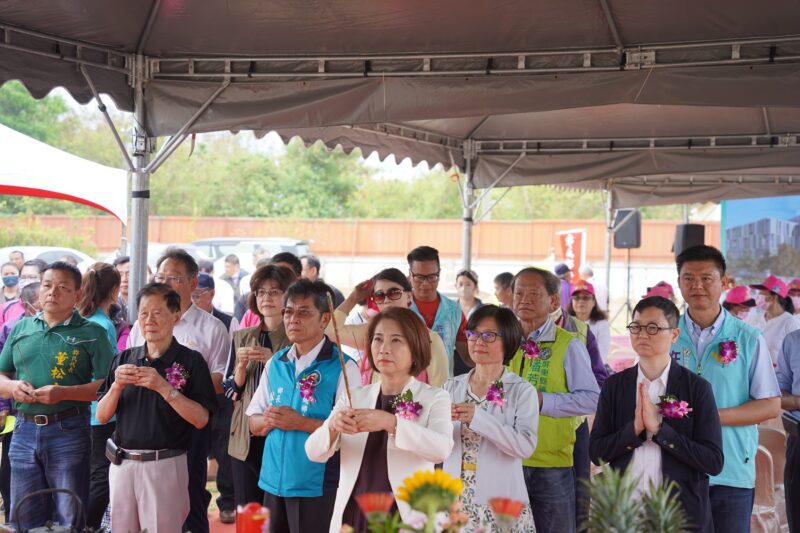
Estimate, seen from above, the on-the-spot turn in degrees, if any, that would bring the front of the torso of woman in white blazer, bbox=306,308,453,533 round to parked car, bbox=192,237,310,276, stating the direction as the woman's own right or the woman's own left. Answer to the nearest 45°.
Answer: approximately 135° to the woman's own right

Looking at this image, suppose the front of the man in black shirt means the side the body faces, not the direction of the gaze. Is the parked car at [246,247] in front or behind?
behind

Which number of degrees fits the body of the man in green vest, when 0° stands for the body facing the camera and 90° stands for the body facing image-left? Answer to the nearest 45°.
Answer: approximately 45°

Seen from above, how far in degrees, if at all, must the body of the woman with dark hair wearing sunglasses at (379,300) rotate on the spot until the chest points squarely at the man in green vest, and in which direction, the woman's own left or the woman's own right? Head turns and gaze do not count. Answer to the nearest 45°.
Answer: approximately 45° to the woman's own left

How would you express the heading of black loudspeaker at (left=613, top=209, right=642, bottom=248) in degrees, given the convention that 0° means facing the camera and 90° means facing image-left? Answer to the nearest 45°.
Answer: approximately 0°

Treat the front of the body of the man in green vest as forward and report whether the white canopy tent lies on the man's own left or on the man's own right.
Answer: on the man's own right

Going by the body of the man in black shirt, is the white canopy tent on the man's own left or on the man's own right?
on the man's own right
